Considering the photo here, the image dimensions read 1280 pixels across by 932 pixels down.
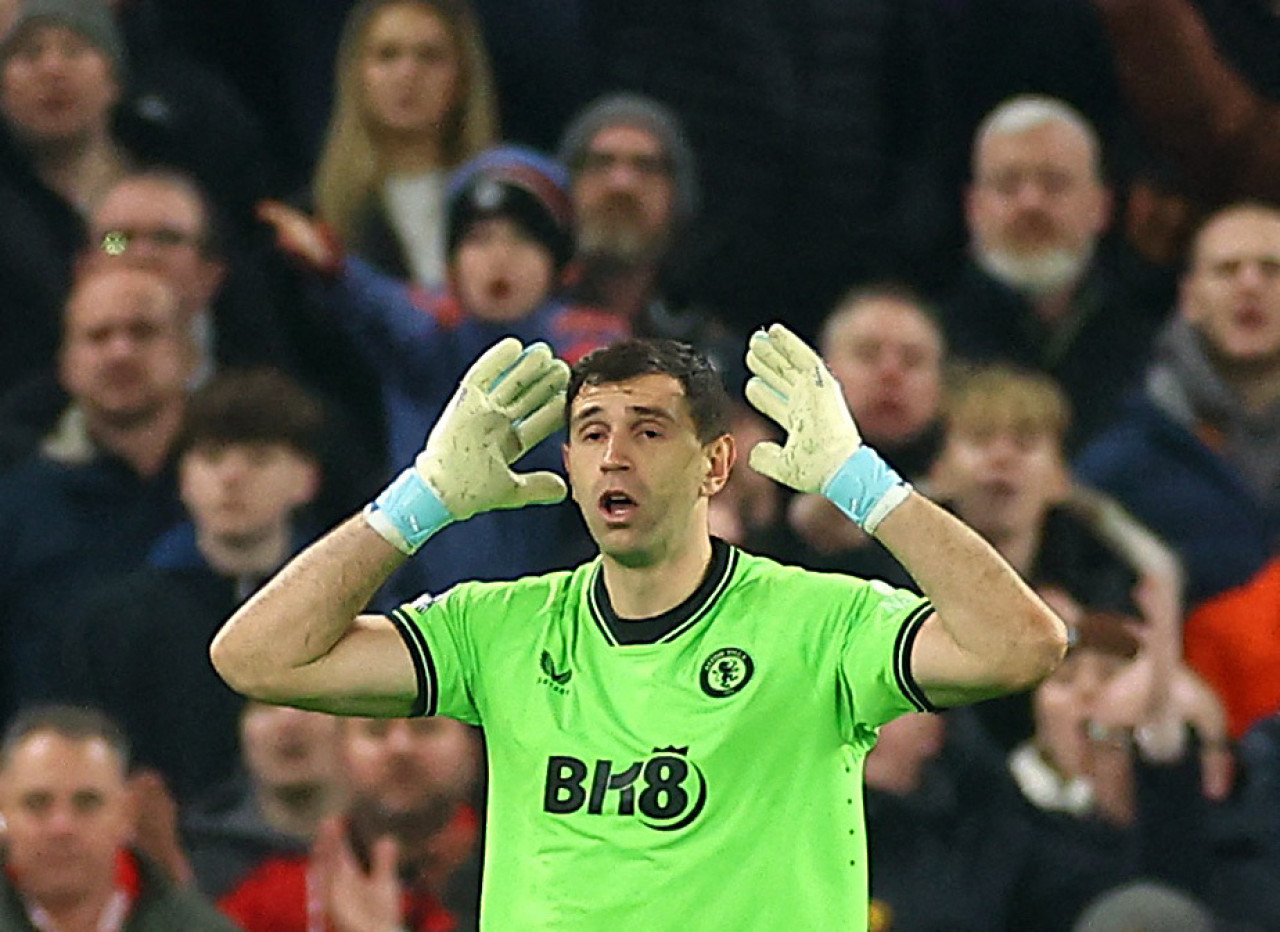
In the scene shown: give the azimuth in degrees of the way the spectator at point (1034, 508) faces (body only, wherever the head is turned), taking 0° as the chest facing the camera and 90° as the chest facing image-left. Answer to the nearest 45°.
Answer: approximately 0°

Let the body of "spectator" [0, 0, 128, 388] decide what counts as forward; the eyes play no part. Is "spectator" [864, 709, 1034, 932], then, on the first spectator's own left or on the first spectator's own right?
on the first spectator's own left

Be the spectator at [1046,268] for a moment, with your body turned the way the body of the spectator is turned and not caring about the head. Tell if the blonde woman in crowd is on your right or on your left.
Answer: on your right

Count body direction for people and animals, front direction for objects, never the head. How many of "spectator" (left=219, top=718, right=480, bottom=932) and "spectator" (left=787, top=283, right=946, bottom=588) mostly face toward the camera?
2

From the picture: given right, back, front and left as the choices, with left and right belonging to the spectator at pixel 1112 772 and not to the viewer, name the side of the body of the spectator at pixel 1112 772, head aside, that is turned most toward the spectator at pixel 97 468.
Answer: right

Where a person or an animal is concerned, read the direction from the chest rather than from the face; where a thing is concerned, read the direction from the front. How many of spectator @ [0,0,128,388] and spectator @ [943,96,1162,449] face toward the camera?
2
